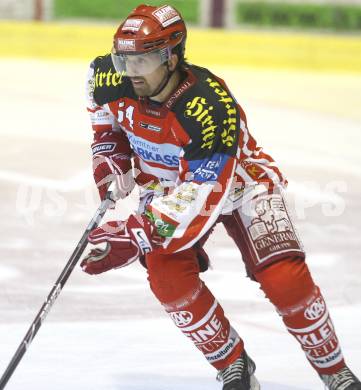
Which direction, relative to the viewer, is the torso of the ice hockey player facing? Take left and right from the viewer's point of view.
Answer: facing the viewer and to the left of the viewer

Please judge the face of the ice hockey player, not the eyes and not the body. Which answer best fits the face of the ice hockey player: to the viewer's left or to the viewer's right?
to the viewer's left
